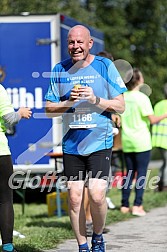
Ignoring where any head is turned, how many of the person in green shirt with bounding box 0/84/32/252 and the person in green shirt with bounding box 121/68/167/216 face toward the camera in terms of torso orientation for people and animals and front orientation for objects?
0

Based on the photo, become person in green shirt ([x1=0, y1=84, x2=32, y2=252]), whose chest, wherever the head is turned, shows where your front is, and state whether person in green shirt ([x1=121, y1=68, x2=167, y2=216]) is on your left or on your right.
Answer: on your left

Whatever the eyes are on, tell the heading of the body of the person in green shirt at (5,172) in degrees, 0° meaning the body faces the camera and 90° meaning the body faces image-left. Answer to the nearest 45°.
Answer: approximately 270°
